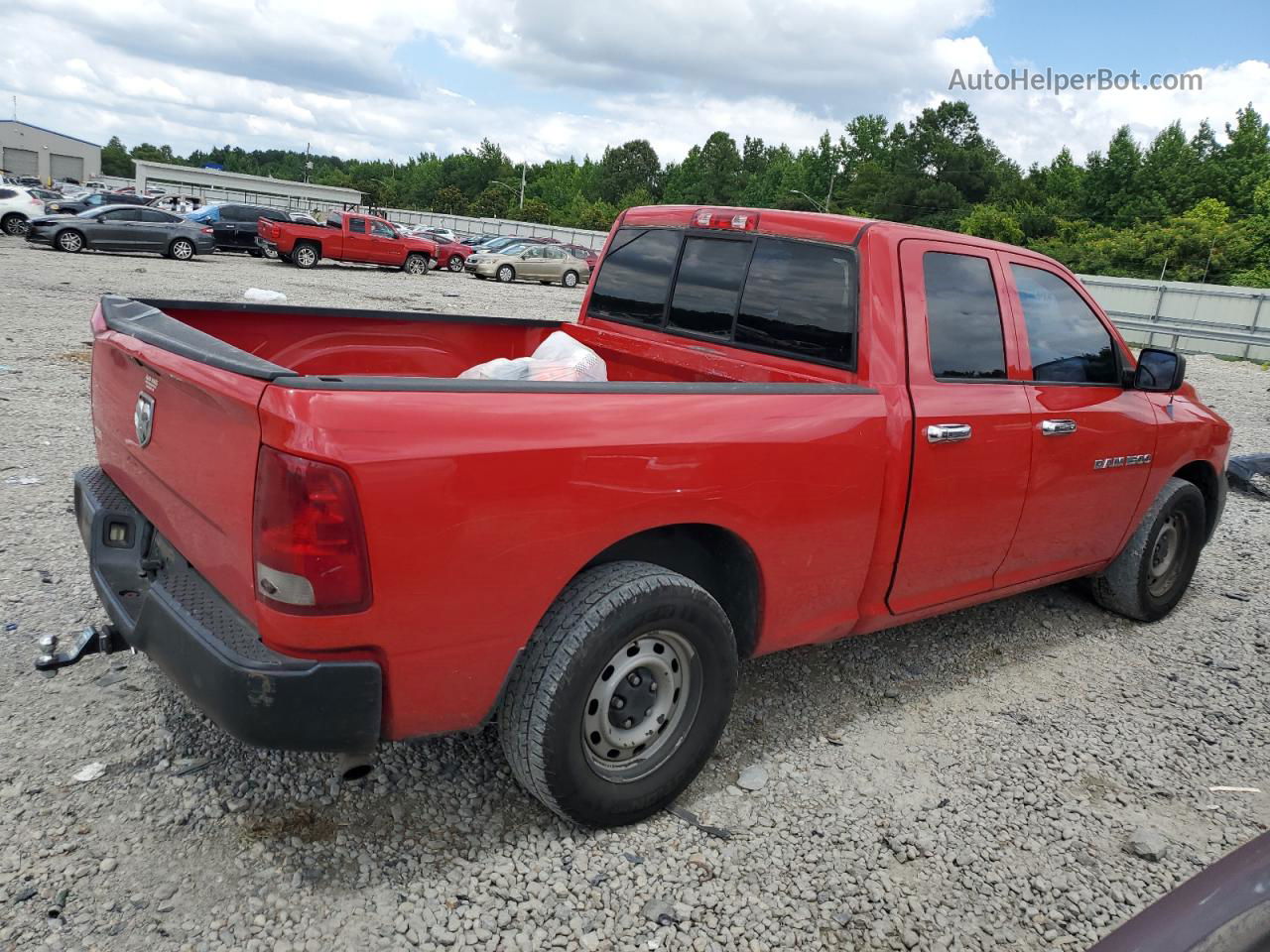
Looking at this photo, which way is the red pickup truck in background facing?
to the viewer's right

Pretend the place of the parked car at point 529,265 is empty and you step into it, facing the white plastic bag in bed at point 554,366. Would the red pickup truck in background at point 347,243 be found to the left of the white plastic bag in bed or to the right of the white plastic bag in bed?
right

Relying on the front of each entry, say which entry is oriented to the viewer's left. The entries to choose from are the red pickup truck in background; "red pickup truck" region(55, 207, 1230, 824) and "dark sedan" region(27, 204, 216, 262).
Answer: the dark sedan

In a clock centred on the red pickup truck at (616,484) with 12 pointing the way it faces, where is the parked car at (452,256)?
The parked car is roughly at 10 o'clock from the red pickup truck.

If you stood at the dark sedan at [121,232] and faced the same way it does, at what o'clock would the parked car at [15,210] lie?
The parked car is roughly at 2 o'clock from the dark sedan.

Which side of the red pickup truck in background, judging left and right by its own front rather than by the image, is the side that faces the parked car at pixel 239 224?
back

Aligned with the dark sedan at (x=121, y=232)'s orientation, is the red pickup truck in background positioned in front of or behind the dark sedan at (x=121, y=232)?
behind

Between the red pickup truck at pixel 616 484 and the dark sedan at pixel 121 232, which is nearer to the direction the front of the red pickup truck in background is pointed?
the red pickup truck

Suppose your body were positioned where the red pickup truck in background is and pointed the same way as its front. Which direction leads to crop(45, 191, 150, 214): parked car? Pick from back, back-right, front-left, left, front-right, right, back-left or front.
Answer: back-left

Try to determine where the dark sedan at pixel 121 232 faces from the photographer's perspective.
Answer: facing to the left of the viewer

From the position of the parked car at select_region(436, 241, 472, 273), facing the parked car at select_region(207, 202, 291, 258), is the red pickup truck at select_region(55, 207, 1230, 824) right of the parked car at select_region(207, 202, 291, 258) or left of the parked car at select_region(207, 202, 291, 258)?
left

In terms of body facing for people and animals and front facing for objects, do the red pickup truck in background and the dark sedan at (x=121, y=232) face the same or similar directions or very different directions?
very different directions

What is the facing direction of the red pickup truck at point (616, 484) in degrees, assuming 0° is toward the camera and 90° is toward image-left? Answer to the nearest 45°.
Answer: approximately 225°

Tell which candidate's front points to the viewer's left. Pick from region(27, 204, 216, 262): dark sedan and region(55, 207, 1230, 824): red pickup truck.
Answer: the dark sedan

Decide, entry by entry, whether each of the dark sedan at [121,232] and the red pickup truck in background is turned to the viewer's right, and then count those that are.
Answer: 1
